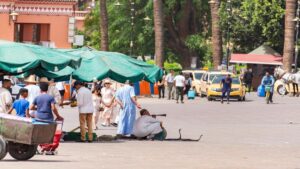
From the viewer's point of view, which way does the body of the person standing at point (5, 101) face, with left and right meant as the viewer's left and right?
facing to the right of the viewer

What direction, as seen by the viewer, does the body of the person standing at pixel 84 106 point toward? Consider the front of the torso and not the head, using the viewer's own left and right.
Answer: facing away from the viewer and to the left of the viewer

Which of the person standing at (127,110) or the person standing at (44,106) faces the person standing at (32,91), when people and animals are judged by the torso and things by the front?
the person standing at (44,106)

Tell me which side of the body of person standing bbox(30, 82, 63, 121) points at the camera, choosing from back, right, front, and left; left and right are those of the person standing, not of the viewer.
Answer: back

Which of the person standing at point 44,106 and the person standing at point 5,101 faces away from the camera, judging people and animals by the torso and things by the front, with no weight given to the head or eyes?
the person standing at point 44,106

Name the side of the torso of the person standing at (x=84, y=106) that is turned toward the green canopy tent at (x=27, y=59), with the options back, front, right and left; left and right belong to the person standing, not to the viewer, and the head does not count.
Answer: front

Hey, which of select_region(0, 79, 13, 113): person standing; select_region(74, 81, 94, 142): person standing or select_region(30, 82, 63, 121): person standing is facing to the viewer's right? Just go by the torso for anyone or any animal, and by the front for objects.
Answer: select_region(0, 79, 13, 113): person standing
